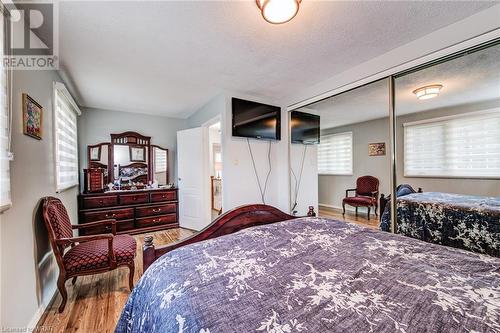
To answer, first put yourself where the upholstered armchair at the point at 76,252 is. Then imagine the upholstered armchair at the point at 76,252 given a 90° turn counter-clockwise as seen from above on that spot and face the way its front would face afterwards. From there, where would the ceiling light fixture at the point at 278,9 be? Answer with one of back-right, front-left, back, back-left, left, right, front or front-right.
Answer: back-right

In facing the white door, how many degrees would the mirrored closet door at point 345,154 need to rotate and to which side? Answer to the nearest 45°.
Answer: approximately 45° to its right

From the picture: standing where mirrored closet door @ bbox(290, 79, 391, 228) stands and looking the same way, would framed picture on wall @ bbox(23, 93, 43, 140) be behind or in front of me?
in front

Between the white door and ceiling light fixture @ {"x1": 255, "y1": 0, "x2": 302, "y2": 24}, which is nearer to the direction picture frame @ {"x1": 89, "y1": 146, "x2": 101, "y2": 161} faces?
the ceiling light fixture

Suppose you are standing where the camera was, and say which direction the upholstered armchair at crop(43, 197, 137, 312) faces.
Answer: facing to the right of the viewer

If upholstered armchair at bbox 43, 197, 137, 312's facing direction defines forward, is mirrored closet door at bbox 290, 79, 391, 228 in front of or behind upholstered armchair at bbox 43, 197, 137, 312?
in front

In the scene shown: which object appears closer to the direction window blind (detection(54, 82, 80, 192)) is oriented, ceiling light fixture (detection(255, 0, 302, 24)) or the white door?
the white door

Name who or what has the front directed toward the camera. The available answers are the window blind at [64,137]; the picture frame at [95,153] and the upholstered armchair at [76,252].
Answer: the picture frame

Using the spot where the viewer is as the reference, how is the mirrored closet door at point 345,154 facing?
facing the viewer and to the left of the viewer

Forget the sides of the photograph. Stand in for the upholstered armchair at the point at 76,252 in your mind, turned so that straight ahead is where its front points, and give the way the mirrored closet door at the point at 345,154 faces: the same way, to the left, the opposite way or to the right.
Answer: the opposite way

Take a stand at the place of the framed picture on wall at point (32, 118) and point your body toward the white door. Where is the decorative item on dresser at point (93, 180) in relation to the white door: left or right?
left

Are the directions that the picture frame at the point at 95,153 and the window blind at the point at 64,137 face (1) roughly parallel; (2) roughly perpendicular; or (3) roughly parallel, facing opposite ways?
roughly perpendicular
